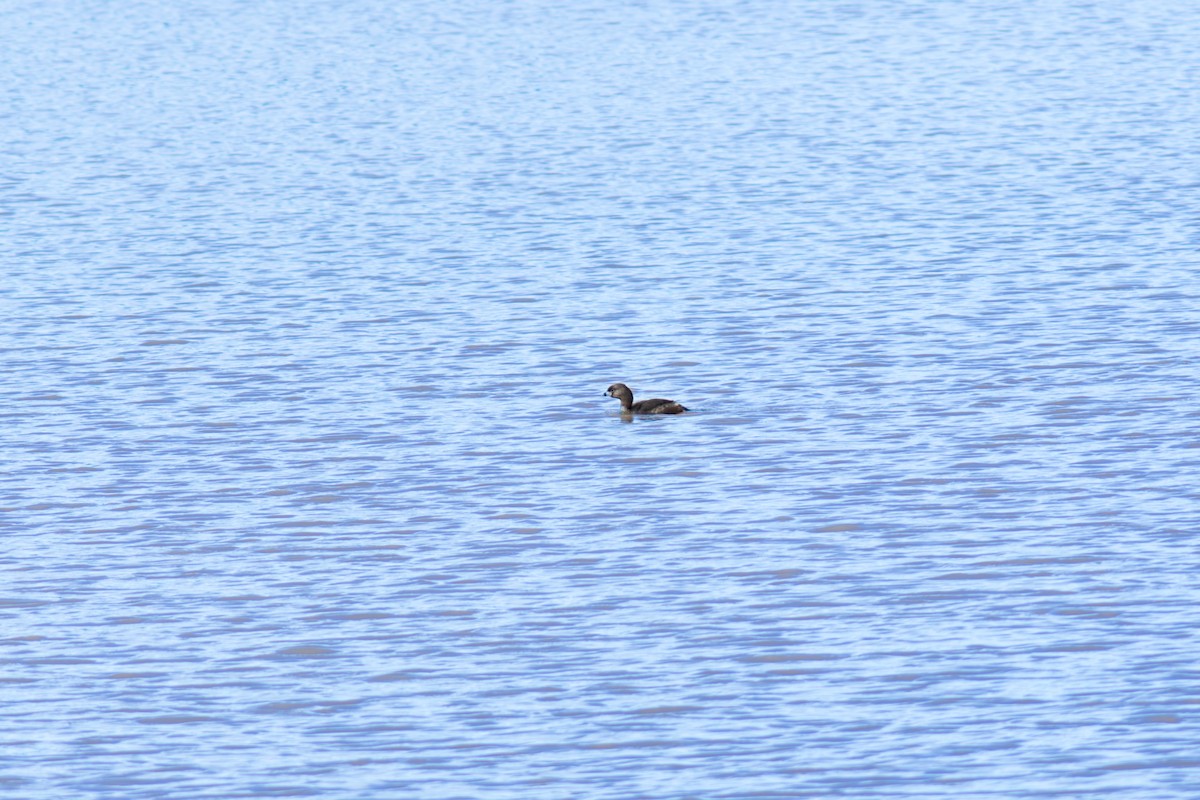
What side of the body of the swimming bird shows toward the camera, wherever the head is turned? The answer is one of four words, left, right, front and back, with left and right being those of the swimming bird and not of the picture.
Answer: left
